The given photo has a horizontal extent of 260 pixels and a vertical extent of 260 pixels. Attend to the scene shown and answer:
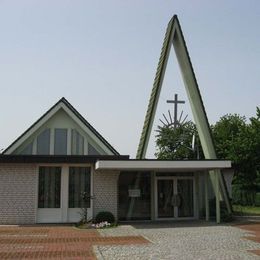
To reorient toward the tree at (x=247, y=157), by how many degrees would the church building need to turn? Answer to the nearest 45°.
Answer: approximately 135° to its left

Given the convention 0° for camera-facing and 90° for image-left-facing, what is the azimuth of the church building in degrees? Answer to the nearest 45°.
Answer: approximately 0°
